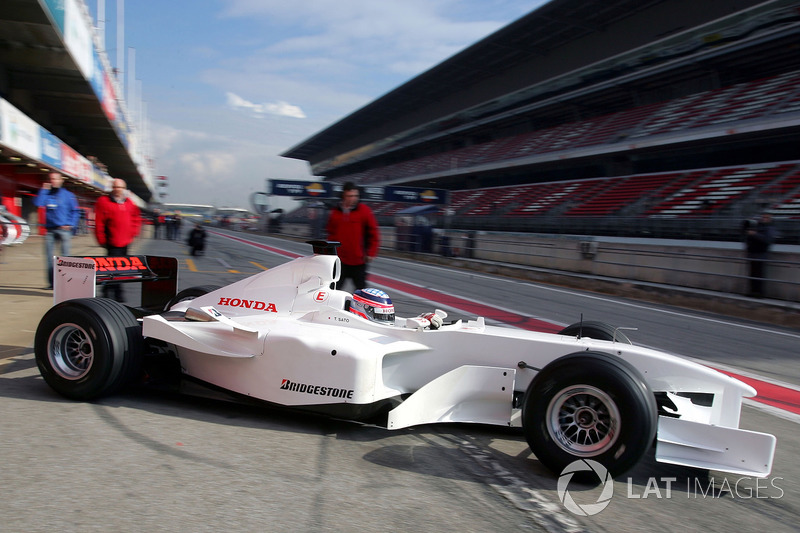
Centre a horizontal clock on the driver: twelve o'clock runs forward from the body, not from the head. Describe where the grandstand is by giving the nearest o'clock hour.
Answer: The grandstand is roughly at 10 o'clock from the driver.

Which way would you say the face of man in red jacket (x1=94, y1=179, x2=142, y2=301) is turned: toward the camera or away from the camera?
toward the camera

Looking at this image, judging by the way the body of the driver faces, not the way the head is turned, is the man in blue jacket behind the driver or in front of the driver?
behind

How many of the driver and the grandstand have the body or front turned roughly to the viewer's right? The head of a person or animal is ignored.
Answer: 1

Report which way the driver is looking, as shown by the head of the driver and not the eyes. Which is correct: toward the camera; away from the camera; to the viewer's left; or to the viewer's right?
to the viewer's right

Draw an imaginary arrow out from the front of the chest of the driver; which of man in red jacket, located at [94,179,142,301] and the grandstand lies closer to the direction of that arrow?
the grandstand

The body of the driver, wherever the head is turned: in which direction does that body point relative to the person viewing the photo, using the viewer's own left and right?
facing to the right of the viewer

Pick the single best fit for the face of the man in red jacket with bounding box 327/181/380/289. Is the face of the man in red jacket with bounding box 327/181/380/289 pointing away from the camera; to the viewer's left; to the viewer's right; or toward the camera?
toward the camera

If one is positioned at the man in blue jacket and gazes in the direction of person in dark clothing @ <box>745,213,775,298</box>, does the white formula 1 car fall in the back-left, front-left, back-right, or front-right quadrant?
front-right

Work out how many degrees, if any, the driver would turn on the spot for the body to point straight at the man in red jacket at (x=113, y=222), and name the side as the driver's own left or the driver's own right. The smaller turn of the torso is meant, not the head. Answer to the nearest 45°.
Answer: approximately 135° to the driver's own left

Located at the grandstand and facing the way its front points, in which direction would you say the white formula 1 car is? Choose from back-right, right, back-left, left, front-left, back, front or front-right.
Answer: front-left

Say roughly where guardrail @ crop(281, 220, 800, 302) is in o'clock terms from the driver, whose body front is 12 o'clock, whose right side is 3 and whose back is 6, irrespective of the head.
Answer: The guardrail is roughly at 10 o'clock from the driver.

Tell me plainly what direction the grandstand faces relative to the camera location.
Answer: facing the viewer and to the left of the viewer

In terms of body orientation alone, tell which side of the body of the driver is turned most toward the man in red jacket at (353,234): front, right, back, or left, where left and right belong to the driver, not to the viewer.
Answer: left
